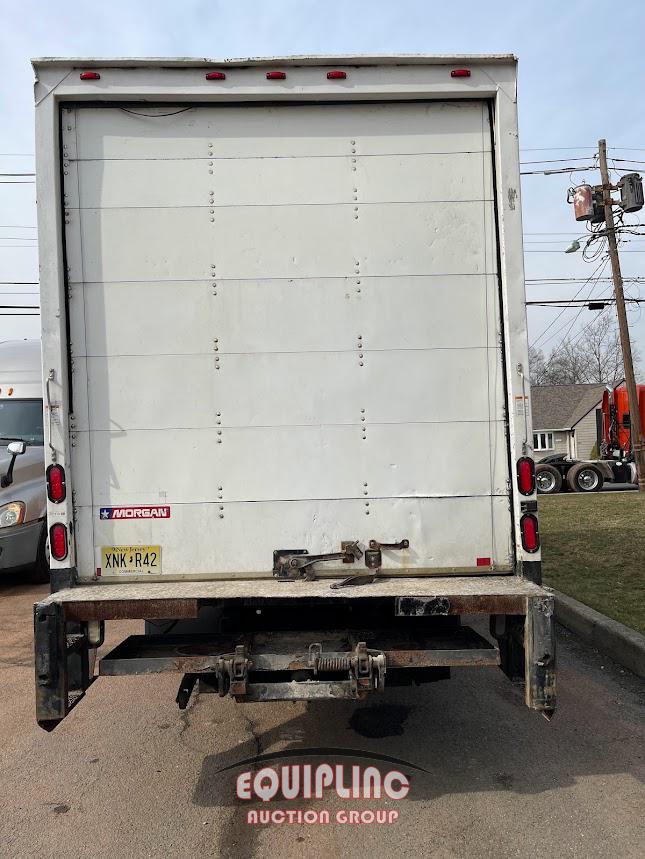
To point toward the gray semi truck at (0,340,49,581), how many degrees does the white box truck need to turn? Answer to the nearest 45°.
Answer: approximately 45° to its left

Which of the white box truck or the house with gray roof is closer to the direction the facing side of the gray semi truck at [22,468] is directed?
the white box truck

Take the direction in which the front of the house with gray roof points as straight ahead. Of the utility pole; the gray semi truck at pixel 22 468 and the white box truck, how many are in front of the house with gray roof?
3

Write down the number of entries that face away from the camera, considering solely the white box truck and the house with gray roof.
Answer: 1

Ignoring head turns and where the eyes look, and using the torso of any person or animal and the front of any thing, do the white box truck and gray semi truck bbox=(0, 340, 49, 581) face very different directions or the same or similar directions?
very different directions

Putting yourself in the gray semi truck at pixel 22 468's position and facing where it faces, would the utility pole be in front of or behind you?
behind

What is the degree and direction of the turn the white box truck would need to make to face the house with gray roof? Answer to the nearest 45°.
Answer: approximately 45° to its right

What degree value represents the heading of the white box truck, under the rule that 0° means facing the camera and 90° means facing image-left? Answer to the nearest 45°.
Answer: approximately 180°

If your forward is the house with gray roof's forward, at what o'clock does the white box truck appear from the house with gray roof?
The white box truck is roughly at 12 o'clock from the house with gray roof.

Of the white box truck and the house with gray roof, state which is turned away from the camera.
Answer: the white box truck

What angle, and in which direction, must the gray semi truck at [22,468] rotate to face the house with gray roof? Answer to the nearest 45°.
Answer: approximately 180°
